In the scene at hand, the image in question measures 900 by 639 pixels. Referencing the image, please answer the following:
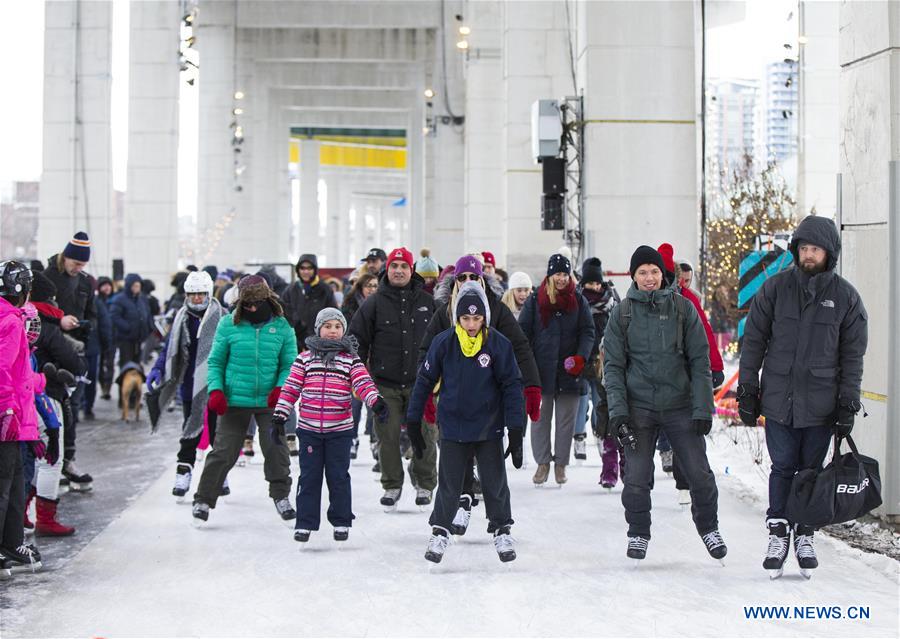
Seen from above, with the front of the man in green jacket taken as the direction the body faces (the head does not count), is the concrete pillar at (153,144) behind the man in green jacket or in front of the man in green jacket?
behind

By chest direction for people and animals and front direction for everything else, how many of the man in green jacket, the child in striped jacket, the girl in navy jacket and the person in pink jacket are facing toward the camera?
3

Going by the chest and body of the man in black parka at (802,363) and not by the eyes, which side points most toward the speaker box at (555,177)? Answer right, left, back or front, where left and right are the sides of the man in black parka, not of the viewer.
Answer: back

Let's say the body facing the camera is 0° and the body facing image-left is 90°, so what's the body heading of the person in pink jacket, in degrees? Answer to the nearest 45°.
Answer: approximately 270°

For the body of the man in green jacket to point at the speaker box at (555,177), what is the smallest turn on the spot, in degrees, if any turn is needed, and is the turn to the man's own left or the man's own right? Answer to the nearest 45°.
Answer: approximately 180°

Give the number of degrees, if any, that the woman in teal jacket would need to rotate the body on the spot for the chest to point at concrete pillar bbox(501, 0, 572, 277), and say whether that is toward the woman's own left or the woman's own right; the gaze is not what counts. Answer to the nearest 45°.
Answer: approximately 180°

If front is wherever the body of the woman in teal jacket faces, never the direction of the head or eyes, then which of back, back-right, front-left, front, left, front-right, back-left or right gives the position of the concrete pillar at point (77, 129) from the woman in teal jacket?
back

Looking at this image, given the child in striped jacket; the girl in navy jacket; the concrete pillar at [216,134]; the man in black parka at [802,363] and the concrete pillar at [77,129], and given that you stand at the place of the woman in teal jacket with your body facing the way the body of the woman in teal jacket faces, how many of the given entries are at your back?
2
